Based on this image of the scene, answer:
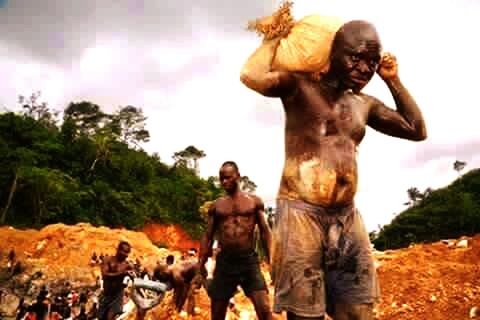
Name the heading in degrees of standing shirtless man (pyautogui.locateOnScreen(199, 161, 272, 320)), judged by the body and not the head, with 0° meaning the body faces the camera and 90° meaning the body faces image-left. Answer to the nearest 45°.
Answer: approximately 0°

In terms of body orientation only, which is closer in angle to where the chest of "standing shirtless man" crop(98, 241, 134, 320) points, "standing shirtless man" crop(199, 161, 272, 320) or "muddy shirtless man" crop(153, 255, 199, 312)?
the standing shirtless man

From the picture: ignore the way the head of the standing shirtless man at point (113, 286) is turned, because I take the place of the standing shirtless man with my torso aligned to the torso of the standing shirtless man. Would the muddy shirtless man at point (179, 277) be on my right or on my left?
on my left

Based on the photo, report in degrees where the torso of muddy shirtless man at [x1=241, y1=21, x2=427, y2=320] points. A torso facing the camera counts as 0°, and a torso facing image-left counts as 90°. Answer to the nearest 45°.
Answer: approximately 315°

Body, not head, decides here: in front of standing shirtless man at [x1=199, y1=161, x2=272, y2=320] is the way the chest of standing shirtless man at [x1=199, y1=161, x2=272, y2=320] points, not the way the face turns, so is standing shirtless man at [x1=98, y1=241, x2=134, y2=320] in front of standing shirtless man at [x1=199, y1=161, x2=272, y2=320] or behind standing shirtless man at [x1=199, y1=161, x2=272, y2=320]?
behind

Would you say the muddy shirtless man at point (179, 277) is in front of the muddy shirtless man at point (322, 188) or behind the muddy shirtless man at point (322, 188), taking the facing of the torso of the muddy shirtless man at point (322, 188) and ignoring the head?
behind
